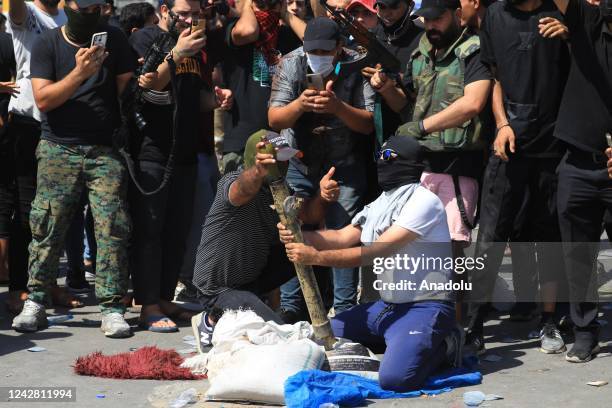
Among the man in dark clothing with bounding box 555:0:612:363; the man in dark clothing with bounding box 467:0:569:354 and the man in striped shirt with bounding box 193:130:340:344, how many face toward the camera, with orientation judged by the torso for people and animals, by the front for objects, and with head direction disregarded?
2

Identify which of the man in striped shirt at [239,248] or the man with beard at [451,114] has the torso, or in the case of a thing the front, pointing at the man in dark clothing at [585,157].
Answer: the man in striped shirt

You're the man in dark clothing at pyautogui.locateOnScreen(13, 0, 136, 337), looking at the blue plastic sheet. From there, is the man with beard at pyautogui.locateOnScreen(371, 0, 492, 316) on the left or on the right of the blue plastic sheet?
left

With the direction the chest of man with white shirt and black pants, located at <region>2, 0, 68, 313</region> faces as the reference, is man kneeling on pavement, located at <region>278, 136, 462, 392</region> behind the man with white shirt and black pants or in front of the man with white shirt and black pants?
in front

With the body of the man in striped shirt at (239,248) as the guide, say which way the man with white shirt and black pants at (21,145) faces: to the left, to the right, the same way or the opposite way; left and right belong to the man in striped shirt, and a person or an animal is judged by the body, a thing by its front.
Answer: to the right

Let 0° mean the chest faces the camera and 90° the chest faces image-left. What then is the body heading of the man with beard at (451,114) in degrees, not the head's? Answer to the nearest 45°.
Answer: approximately 45°

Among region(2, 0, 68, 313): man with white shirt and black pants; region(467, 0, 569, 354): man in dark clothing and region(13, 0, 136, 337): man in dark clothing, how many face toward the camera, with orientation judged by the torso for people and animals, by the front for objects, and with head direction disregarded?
3

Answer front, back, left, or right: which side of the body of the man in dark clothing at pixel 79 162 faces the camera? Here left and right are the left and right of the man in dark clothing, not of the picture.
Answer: front

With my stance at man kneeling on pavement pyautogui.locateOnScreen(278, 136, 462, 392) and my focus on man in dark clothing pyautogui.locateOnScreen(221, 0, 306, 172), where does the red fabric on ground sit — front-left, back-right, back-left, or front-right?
front-left

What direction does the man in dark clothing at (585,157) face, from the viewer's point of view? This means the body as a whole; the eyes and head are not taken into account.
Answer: toward the camera

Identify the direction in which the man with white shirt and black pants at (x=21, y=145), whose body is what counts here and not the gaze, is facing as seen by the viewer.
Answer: toward the camera

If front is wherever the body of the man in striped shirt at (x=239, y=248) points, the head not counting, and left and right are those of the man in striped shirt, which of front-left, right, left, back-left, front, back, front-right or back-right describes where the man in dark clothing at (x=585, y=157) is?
front

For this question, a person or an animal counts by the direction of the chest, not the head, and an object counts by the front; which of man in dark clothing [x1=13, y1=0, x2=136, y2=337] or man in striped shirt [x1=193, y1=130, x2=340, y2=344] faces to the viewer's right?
the man in striped shirt

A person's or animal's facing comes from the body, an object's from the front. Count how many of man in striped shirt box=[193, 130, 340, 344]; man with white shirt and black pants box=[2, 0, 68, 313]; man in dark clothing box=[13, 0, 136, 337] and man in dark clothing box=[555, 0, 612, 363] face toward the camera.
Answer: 3

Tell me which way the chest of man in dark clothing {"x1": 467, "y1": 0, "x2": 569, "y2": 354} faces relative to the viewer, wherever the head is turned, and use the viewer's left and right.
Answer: facing the viewer

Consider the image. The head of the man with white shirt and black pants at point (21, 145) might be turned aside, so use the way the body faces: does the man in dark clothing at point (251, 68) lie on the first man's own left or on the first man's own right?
on the first man's own left

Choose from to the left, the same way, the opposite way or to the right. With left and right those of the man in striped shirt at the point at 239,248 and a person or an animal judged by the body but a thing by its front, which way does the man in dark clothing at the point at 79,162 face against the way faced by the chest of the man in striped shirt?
to the right

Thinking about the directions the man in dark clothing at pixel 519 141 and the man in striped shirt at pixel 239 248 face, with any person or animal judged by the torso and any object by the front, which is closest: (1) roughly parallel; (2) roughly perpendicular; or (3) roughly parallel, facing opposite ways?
roughly perpendicular

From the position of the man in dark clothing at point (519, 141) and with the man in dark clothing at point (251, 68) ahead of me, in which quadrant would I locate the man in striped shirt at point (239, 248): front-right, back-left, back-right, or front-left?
front-left
